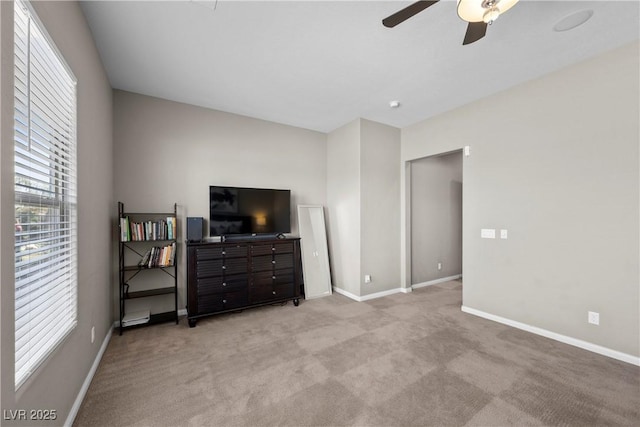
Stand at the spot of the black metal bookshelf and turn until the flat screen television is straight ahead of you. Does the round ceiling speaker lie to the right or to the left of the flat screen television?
right

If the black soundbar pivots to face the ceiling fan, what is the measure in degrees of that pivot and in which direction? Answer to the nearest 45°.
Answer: approximately 45° to its left

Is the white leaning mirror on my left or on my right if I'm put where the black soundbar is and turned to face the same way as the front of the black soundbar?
on my left

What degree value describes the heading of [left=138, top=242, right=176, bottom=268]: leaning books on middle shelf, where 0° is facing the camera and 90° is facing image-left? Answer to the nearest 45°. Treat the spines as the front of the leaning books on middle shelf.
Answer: approximately 0°

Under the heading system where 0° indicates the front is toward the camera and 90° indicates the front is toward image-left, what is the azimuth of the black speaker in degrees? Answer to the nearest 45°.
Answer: approximately 0°

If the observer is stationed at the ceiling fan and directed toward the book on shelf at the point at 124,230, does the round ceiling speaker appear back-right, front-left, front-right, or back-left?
back-right
